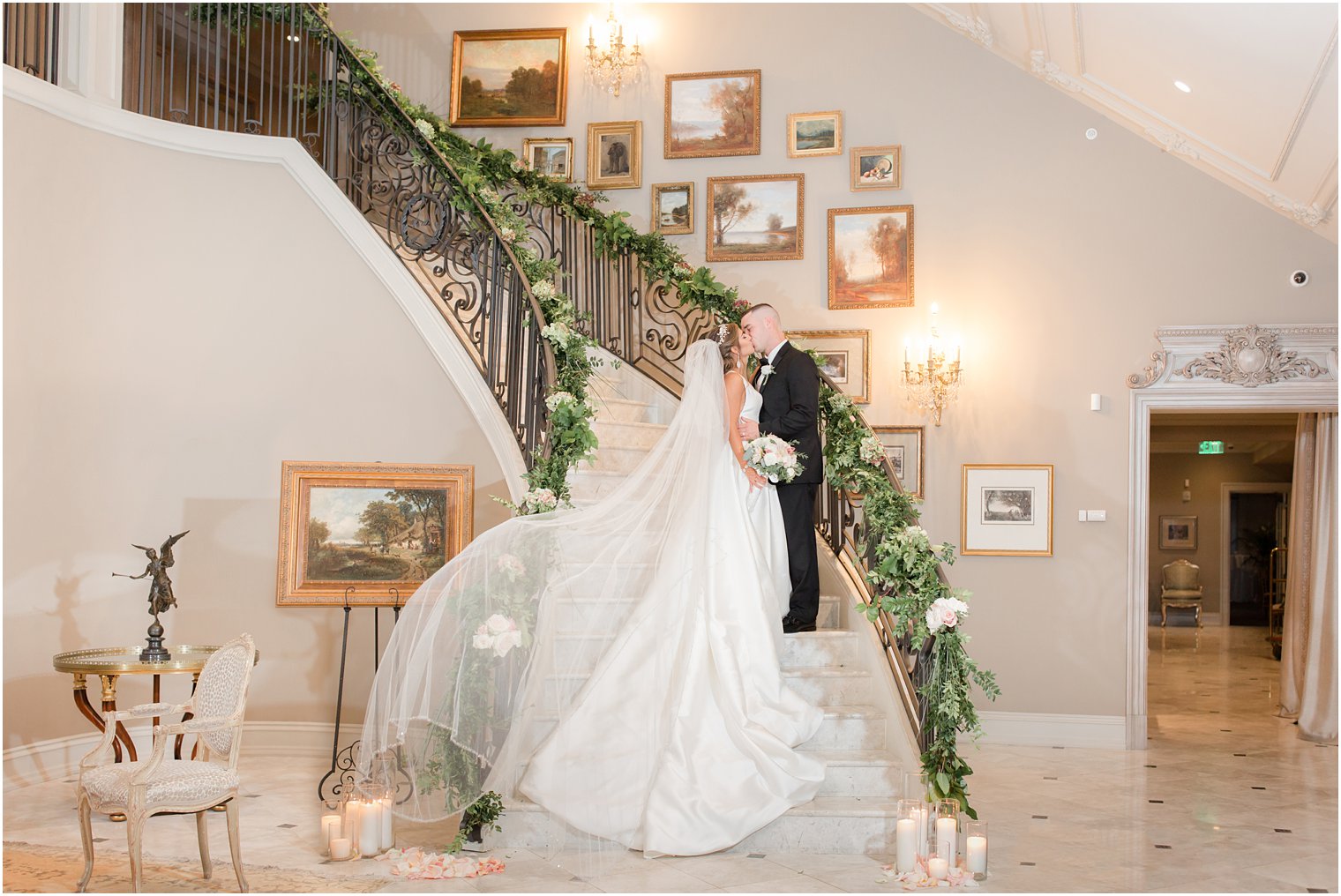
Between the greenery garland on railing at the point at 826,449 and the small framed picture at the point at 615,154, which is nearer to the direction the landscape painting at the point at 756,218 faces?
the greenery garland on railing

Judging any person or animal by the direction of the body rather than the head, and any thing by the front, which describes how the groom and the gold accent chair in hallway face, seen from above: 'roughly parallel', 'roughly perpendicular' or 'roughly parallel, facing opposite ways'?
roughly perpendicular

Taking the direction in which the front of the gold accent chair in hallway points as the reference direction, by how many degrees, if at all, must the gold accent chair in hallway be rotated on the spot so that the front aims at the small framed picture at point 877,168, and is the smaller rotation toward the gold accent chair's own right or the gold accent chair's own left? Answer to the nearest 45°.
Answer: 0° — it already faces it

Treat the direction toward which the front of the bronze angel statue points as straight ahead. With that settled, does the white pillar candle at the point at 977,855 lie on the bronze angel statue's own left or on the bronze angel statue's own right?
on the bronze angel statue's own left

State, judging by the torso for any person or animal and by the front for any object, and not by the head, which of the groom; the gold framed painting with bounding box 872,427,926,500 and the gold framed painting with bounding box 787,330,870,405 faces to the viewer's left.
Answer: the groom

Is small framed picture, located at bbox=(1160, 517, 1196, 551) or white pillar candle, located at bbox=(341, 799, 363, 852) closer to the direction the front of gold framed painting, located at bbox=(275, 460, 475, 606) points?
the white pillar candle
